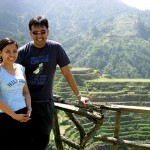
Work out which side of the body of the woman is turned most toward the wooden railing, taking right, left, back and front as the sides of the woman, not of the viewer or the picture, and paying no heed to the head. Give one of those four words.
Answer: left

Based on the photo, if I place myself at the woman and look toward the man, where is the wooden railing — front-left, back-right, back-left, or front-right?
front-right

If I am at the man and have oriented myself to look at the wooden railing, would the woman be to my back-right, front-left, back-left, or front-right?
back-right

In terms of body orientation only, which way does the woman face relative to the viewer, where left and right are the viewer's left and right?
facing the viewer and to the right of the viewer
